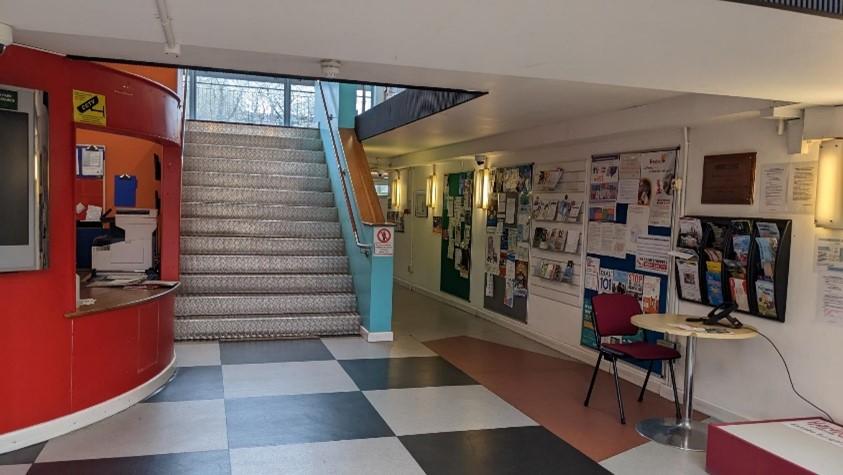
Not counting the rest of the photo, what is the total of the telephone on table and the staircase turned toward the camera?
1

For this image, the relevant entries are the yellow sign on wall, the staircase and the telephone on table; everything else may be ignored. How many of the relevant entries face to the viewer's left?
1

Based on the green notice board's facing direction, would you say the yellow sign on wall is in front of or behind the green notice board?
in front

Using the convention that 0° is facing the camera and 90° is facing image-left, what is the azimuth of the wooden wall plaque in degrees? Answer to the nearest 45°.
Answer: approximately 45°

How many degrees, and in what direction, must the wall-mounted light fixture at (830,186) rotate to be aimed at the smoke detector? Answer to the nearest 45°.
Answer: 0° — it already faces it

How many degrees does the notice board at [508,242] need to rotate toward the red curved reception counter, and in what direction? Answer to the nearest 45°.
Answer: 0° — it already faces it

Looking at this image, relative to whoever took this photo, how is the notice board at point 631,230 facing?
facing the viewer and to the left of the viewer

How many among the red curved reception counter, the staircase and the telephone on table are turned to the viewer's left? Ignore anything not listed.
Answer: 1

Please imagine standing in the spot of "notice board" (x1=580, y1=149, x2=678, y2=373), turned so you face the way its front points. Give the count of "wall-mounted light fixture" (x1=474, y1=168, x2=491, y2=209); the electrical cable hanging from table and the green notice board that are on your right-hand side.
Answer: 2

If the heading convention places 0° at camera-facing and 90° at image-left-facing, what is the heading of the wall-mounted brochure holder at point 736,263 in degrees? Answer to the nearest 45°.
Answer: approximately 45°

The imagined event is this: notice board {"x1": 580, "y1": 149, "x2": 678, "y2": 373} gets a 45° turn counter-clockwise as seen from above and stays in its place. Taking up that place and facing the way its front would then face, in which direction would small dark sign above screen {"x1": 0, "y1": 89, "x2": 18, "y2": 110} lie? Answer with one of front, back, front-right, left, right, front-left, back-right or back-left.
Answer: front-right

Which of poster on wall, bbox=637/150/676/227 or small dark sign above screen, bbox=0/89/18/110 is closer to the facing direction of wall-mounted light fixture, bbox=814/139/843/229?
the small dark sign above screen

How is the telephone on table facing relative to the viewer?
to the viewer's left

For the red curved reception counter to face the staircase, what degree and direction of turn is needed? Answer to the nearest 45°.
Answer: approximately 90° to its left

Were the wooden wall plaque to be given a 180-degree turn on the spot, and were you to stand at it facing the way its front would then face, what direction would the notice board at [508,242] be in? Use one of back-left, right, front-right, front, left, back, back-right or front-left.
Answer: left

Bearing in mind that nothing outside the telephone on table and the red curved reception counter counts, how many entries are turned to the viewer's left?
1
